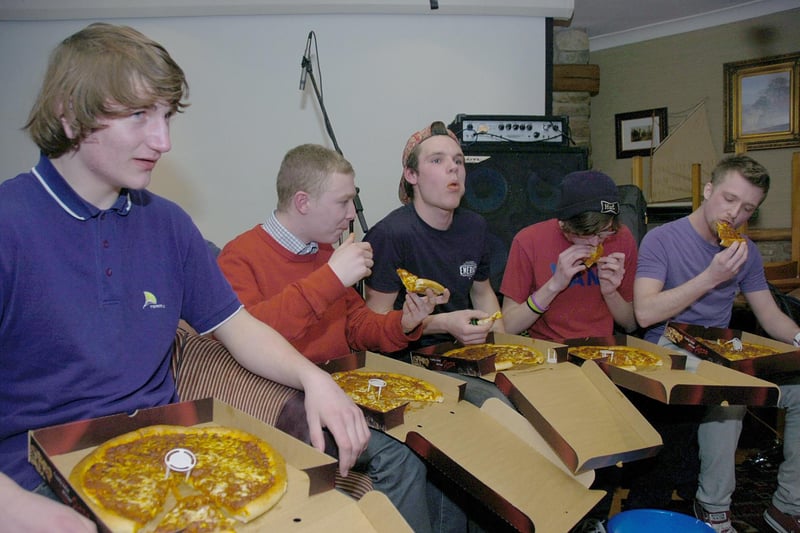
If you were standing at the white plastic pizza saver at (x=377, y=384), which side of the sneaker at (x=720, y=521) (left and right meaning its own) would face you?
right

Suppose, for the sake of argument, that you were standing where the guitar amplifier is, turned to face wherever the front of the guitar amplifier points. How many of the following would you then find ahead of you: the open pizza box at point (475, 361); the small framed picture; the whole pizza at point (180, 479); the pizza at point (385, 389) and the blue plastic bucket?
4

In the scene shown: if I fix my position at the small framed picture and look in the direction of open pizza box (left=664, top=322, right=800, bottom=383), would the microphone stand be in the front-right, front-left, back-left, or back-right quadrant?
front-right

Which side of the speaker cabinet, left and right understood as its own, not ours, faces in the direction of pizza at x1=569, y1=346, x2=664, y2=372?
front

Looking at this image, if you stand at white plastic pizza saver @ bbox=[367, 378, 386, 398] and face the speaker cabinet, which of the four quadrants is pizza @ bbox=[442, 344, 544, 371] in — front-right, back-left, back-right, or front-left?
front-right

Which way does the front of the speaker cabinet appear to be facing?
toward the camera

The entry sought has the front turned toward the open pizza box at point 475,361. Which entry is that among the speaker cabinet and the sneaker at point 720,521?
the speaker cabinet

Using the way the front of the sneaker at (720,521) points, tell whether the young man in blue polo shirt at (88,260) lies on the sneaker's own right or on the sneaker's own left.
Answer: on the sneaker's own right

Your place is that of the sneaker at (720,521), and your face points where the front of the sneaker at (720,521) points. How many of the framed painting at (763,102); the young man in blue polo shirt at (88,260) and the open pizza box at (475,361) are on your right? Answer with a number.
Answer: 2

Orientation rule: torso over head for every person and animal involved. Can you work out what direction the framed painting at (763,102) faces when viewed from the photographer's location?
facing the viewer and to the left of the viewer

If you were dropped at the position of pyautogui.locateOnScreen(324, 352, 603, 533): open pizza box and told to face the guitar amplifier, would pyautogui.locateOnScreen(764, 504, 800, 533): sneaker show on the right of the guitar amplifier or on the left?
right

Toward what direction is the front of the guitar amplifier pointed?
toward the camera

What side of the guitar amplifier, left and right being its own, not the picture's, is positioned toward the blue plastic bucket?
front

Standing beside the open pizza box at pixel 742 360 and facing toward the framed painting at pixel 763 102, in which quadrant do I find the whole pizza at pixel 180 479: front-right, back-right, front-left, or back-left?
back-left

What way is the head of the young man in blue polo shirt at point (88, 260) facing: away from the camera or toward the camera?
toward the camera
